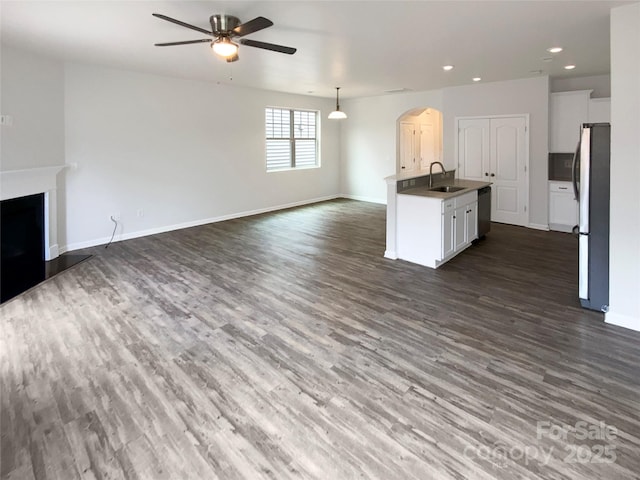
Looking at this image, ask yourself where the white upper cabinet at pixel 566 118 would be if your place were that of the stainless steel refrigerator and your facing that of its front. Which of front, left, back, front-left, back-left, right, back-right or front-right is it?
right

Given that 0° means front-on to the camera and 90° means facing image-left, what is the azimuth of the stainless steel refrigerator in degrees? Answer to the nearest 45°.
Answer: approximately 90°

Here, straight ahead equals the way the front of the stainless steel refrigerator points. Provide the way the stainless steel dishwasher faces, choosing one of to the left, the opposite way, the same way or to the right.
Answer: the opposite way

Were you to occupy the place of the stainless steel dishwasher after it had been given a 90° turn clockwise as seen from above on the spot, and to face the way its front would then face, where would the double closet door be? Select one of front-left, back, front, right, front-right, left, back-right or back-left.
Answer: back

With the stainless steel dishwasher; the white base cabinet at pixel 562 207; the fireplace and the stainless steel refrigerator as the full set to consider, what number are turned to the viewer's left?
1

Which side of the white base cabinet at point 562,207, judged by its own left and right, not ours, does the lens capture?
front

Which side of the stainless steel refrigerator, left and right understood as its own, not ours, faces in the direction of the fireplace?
front

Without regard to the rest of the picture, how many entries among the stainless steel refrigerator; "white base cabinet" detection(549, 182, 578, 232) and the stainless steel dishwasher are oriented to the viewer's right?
1

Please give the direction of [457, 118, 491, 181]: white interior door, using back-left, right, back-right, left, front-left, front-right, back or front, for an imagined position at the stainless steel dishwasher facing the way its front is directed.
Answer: left

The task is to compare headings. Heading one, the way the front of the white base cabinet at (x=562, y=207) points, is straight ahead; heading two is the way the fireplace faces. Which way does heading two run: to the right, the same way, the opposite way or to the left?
to the left

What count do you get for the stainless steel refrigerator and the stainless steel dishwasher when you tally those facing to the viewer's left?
1

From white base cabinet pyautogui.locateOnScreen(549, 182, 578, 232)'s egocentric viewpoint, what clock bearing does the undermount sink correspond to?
The undermount sink is roughly at 1 o'clock from the white base cabinet.

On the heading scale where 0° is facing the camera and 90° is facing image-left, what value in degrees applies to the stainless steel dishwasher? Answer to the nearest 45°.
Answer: approximately 270°

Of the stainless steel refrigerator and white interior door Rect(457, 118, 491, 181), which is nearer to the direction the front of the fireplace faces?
the stainless steel refrigerator

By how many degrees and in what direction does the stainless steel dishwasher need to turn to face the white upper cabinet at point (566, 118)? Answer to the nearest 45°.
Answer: approximately 45° to its left
